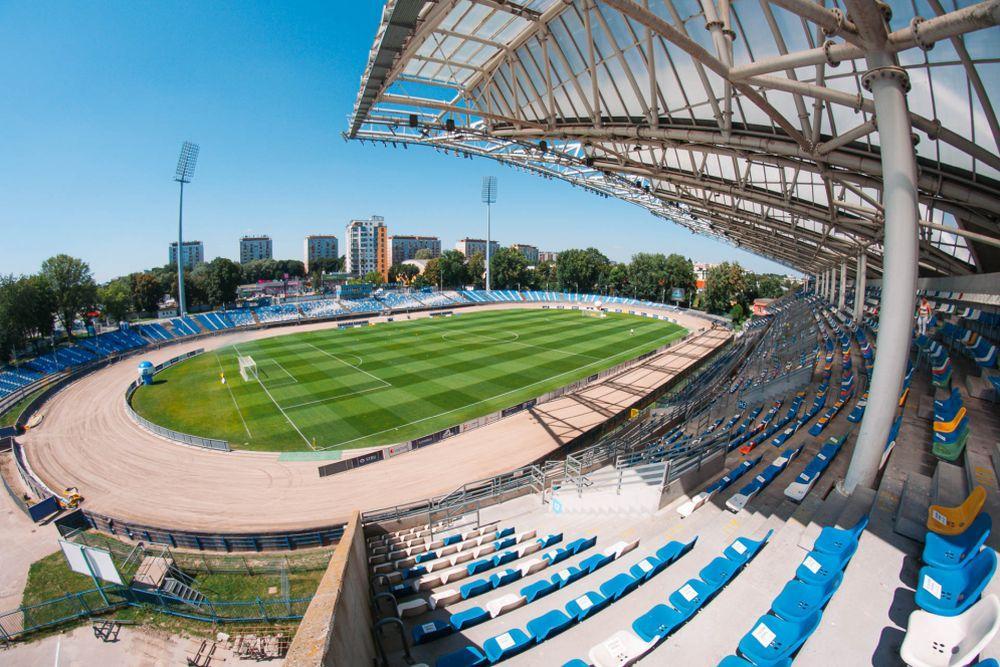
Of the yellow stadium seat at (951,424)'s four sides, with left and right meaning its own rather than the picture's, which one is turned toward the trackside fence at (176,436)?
front

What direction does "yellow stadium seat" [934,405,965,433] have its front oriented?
to the viewer's left

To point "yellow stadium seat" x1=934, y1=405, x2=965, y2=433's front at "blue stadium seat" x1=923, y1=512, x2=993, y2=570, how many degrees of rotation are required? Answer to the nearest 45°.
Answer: approximately 90° to its left

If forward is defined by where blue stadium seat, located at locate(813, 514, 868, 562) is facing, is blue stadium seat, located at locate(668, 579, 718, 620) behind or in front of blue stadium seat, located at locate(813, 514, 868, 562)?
in front

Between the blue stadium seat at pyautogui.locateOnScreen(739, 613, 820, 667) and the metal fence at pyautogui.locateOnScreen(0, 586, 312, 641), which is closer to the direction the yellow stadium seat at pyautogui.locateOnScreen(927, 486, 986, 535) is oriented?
the metal fence

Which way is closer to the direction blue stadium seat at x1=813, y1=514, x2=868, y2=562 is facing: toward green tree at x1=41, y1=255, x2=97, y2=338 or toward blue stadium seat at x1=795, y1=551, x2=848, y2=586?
the green tree

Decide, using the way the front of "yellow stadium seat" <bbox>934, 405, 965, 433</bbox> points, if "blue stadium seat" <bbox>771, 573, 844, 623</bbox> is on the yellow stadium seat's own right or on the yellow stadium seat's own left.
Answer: on the yellow stadium seat's own left

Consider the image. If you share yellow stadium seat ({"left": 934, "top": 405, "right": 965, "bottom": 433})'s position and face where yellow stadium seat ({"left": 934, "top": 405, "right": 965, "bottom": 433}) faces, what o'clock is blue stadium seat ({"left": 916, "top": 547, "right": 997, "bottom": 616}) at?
The blue stadium seat is roughly at 9 o'clock from the yellow stadium seat.

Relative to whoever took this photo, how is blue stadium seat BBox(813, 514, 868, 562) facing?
facing to the left of the viewer

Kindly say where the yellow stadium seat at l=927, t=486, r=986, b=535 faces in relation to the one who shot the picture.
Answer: facing to the left of the viewer

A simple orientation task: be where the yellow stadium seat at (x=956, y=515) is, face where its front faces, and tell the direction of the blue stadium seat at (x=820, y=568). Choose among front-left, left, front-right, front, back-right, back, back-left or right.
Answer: front-left

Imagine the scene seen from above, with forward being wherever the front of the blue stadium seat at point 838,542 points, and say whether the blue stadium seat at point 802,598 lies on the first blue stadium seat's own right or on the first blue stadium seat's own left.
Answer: on the first blue stadium seat's own left
